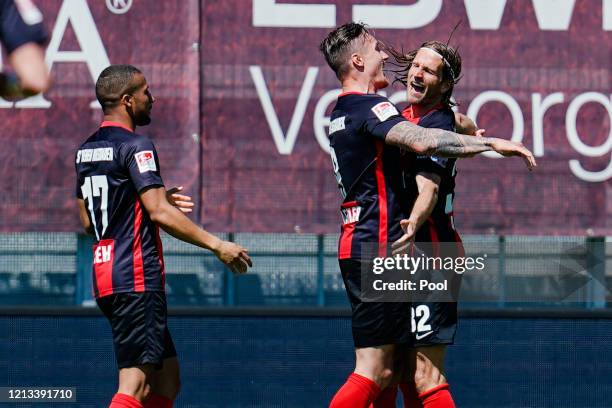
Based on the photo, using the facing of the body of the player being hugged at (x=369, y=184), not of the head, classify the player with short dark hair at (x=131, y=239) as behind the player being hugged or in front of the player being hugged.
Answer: behind

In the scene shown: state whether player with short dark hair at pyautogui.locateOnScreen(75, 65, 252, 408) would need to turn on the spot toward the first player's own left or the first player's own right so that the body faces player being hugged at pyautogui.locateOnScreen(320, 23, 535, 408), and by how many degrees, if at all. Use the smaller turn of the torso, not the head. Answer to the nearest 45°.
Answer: approximately 45° to the first player's own right

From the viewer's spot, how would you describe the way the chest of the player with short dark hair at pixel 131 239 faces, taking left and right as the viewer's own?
facing away from the viewer and to the right of the viewer

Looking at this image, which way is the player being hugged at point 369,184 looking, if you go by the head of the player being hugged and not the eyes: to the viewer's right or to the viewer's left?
to the viewer's right

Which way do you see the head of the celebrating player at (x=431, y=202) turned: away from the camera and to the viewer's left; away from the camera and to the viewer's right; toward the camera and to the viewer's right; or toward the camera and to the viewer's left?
toward the camera and to the viewer's left

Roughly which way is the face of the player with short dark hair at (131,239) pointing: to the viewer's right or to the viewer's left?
to the viewer's right

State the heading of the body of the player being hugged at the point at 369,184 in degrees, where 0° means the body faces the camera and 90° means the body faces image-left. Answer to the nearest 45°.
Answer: approximately 270°

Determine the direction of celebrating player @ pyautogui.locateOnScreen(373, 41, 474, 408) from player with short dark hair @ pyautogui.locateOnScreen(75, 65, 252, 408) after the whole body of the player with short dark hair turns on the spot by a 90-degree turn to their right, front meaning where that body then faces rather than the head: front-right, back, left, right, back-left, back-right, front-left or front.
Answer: front-left

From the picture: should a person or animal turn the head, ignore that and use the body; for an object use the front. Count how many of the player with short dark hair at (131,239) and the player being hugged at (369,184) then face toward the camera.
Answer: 0
